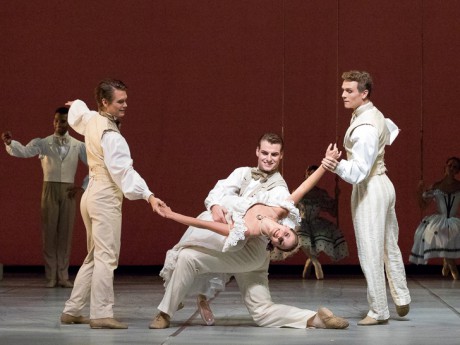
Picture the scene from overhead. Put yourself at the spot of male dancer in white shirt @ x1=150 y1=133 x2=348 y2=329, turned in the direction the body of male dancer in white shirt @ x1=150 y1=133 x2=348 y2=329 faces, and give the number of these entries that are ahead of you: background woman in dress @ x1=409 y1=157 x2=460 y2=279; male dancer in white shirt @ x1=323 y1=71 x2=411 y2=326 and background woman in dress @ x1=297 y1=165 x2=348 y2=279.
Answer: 0

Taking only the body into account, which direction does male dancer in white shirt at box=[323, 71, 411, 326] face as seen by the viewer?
to the viewer's left

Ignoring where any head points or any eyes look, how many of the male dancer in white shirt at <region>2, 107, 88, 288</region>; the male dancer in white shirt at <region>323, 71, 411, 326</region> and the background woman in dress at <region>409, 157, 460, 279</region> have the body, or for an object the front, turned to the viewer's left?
1

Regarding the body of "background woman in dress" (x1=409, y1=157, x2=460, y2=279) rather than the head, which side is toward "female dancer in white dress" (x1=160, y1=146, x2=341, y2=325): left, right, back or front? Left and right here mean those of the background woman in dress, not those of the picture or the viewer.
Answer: front

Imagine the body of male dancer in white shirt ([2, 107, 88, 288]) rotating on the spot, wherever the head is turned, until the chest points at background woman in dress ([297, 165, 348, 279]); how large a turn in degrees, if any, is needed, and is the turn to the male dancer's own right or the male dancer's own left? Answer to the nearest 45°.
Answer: approximately 90° to the male dancer's own left

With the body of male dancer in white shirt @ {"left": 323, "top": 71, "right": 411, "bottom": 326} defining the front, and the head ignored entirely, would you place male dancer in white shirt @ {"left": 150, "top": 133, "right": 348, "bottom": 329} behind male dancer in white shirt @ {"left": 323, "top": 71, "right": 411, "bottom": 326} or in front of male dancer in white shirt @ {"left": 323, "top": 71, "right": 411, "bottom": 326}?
in front

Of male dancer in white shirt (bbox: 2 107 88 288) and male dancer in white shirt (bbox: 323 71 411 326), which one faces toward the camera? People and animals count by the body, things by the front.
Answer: male dancer in white shirt (bbox: 2 107 88 288)

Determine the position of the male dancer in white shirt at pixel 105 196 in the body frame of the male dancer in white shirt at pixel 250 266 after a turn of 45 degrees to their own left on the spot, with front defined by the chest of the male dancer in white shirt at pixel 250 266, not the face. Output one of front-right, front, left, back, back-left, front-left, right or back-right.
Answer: right

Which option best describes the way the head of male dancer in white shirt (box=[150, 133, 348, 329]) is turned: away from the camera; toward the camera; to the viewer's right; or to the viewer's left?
toward the camera

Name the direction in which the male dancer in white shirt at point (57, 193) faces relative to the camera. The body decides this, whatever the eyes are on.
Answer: toward the camera

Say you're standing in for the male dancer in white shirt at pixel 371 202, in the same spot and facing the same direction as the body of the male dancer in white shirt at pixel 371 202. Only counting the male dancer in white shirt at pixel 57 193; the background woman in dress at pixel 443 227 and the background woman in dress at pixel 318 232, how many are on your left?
0

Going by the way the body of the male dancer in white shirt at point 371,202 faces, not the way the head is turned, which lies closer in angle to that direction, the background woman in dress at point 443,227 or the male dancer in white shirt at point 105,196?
the male dancer in white shirt

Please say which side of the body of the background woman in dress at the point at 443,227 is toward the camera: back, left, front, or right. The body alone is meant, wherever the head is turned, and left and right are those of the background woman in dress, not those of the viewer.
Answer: front

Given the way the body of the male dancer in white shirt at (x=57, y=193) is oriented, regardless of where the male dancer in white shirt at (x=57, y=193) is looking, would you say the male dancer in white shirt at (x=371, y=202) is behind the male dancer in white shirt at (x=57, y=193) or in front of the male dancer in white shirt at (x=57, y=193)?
in front

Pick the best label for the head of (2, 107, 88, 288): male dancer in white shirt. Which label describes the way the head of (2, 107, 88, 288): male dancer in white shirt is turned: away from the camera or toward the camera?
toward the camera
